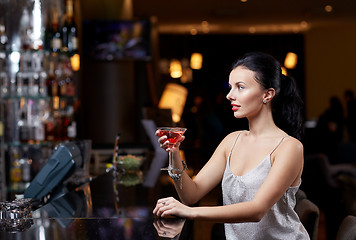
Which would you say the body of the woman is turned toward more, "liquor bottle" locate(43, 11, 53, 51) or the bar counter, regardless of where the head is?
the bar counter

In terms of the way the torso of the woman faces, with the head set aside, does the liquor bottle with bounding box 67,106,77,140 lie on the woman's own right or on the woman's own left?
on the woman's own right

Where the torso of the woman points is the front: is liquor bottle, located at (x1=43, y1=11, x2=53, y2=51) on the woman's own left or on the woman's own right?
on the woman's own right

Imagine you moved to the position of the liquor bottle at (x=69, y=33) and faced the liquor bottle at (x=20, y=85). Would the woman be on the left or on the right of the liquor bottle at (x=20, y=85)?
left

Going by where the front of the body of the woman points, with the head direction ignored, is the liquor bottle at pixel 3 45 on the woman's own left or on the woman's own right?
on the woman's own right

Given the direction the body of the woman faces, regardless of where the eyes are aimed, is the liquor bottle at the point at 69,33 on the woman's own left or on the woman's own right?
on the woman's own right

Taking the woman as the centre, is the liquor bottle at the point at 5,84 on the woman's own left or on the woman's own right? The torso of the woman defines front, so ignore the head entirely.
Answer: on the woman's own right

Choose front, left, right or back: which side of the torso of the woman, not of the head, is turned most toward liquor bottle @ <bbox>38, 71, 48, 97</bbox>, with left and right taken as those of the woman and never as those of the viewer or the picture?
right

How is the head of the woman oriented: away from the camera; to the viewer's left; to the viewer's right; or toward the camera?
to the viewer's left

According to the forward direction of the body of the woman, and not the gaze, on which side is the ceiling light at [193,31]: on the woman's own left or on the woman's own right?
on the woman's own right

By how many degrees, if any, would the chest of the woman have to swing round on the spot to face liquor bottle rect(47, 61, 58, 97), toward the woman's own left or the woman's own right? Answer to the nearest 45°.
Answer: approximately 90° to the woman's own right

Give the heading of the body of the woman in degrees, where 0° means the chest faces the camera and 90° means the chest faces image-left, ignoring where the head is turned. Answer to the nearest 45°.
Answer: approximately 45°

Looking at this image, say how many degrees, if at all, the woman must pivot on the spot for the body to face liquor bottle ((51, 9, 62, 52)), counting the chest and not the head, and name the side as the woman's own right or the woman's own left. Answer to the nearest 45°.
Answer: approximately 90° to the woman's own right
